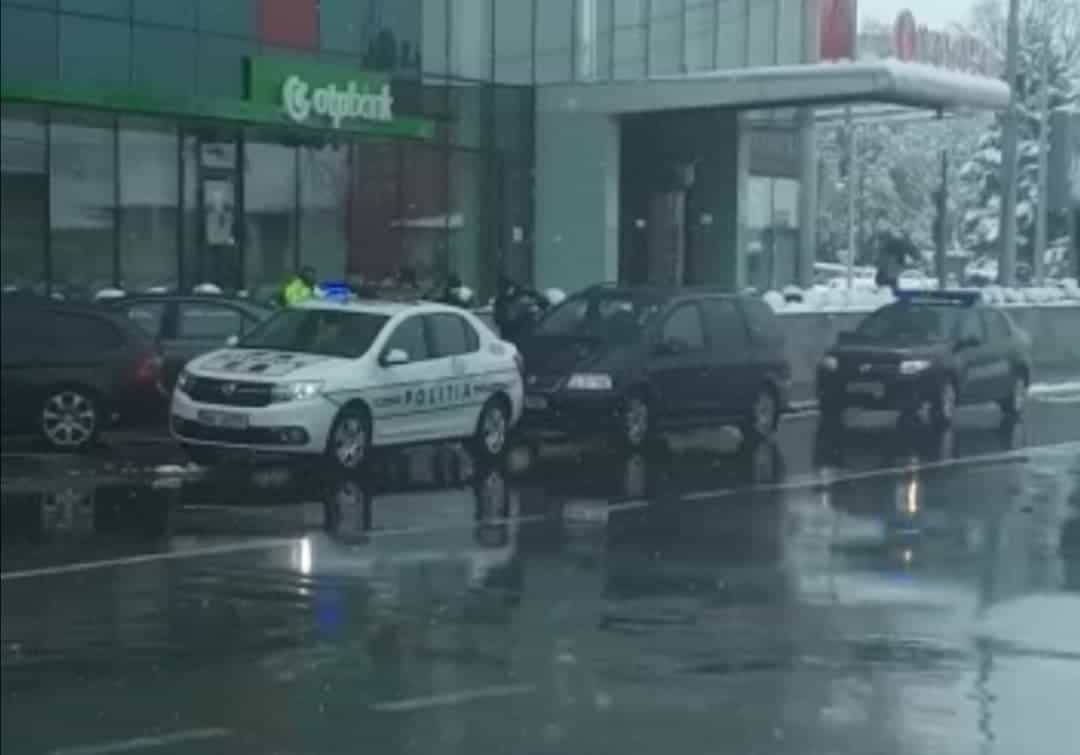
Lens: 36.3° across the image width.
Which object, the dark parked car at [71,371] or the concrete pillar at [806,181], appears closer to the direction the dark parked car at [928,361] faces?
the dark parked car

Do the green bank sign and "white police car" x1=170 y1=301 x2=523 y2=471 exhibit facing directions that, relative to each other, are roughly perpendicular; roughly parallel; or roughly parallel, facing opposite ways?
roughly perpendicular

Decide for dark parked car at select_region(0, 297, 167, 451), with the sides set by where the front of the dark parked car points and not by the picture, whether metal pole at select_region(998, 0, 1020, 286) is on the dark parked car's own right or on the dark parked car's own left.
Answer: on the dark parked car's own right

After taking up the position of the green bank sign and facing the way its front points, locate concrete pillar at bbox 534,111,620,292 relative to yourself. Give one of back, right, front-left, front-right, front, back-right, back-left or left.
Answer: left

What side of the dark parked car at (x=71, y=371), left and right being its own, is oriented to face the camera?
left

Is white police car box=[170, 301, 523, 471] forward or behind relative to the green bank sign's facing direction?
forward

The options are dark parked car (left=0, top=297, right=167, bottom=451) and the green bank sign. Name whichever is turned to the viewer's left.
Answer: the dark parked car

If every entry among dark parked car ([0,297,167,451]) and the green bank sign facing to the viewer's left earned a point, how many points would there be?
1

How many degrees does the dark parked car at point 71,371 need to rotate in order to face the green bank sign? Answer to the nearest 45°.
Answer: approximately 90° to its right

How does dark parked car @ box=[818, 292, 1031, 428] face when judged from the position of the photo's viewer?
facing the viewer and to the left of the viewer

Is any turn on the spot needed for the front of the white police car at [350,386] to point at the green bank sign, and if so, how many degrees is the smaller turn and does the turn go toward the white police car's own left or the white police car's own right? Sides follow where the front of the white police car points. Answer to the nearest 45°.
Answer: approximately 135° to the white police car's own right

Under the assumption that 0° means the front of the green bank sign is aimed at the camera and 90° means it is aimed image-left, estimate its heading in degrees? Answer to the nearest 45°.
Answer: approximately 315°

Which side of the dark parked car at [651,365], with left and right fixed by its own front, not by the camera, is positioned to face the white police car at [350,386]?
front

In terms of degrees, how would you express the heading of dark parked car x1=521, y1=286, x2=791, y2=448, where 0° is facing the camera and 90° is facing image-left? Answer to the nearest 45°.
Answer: approximately 45°

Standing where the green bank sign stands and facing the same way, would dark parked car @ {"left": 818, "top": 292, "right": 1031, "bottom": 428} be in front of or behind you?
in front

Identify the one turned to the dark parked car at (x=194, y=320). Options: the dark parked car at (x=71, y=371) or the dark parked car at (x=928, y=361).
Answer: the dark parked car at (x=928, y=361)

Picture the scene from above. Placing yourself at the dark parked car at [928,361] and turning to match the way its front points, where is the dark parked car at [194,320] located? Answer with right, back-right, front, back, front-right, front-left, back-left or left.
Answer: front

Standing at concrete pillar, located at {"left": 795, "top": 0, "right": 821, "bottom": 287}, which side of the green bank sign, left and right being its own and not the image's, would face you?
left
